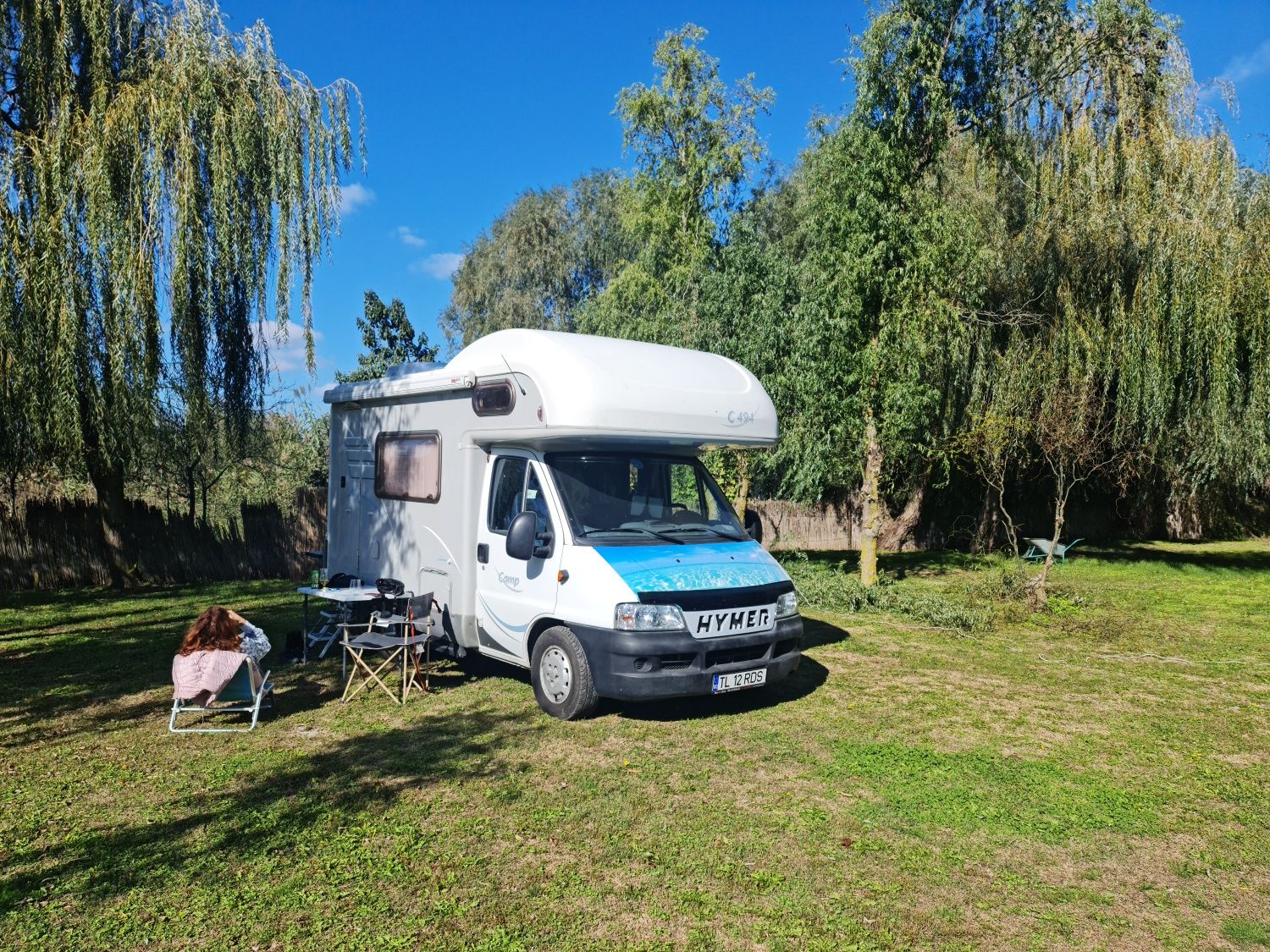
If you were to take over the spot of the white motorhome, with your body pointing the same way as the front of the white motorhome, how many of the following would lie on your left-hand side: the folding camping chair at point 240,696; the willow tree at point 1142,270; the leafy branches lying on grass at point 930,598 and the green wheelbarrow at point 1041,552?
3

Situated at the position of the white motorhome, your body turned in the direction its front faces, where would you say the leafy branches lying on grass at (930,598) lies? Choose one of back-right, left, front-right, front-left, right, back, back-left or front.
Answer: left

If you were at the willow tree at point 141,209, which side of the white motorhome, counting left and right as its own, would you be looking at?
back

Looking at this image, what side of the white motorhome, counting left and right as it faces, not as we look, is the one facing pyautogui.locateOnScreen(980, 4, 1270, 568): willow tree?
left

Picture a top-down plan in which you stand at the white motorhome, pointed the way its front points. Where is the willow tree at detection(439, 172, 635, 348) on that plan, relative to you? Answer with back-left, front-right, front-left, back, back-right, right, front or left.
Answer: back-left

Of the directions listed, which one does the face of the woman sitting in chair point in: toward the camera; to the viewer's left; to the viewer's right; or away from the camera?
away from the camera

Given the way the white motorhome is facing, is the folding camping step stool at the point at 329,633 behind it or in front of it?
behind

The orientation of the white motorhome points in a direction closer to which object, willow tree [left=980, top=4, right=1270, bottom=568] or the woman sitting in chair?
the willow tree

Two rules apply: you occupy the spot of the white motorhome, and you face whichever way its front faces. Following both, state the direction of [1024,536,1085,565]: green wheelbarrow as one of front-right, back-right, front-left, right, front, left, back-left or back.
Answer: left

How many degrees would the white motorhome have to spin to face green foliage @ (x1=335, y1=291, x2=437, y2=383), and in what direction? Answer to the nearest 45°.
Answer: approximately 135° to its left

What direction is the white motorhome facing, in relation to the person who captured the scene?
facing the viewer and to the right of the viewer
